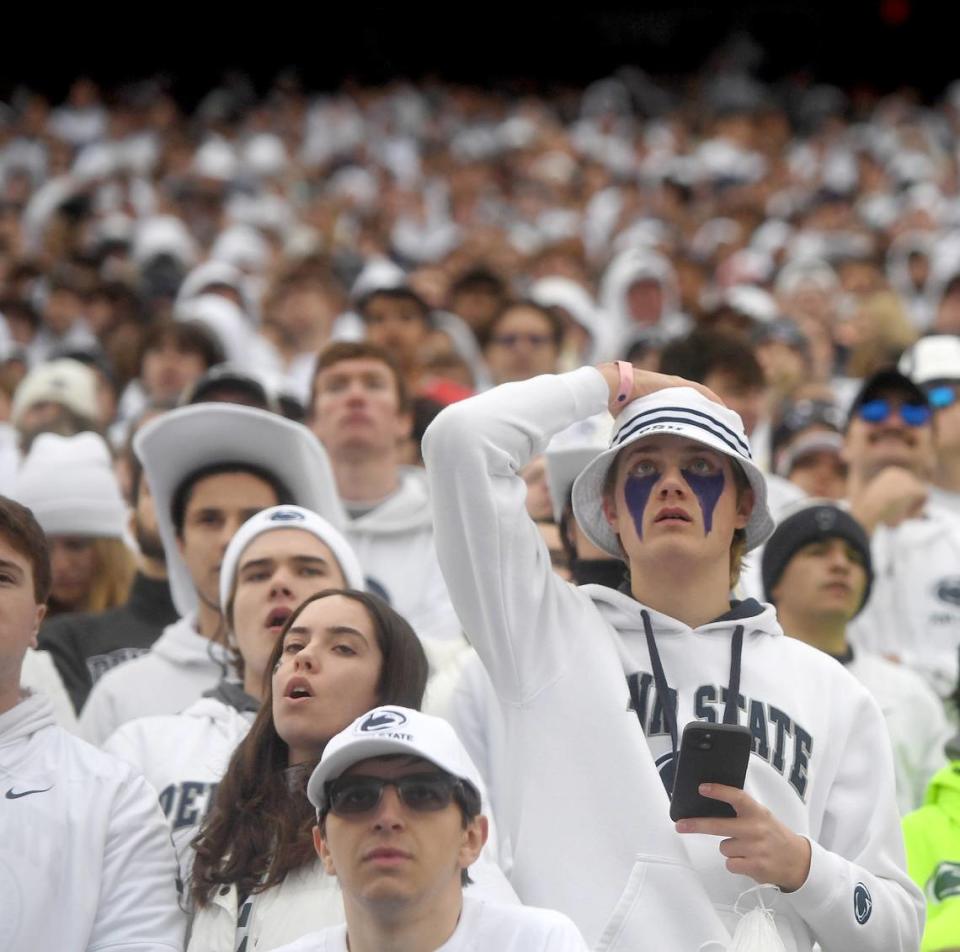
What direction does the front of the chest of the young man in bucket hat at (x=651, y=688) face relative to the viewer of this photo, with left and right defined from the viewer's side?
facing the viewer

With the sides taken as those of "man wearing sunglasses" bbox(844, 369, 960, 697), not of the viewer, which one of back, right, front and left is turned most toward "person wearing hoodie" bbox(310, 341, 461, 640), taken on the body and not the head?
right

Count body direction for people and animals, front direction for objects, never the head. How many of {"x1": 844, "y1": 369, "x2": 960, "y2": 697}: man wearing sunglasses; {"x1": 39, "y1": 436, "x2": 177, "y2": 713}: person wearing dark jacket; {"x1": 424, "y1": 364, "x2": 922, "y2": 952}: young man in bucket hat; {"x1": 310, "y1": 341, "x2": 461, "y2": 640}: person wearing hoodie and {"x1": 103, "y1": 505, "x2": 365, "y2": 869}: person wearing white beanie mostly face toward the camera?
5

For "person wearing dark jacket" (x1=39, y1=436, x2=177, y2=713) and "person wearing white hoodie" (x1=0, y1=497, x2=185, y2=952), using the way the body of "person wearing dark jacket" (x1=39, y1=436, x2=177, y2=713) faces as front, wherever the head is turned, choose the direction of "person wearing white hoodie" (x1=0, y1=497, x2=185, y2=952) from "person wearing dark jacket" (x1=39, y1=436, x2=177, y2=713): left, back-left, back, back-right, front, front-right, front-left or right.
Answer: front

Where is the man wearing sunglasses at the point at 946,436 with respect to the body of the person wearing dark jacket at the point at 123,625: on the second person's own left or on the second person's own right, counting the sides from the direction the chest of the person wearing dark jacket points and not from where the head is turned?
on the second person's own left

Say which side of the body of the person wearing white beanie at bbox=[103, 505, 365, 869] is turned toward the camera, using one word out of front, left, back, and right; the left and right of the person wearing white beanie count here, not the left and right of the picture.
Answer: front

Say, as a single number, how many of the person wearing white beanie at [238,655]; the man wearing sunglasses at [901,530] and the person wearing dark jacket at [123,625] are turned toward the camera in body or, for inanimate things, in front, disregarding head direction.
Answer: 3

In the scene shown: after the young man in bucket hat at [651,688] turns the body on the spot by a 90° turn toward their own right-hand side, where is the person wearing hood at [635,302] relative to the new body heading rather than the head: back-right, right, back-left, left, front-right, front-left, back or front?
right

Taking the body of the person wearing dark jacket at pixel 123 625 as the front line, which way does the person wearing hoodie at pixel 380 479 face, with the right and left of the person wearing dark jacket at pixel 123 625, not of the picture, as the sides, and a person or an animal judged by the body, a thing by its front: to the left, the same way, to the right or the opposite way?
the same way

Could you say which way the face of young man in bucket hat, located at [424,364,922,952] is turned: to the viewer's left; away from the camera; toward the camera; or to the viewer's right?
toward the camera

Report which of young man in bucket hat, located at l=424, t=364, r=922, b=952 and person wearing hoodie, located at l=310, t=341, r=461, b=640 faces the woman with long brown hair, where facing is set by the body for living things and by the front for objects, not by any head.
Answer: the person wearing hoodie

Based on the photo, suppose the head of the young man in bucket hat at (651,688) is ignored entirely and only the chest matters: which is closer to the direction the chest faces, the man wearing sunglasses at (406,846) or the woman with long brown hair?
the man wearing sunglasses

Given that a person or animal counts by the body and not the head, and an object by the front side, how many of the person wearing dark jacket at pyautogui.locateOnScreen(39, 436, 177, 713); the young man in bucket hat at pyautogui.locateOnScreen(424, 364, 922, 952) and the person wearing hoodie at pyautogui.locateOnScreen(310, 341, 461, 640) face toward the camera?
3

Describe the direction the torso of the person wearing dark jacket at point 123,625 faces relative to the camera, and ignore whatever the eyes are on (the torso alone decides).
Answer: toward the camera

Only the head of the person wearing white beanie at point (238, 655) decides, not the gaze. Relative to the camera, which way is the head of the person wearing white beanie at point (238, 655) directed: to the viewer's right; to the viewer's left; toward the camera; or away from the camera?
toward the camera

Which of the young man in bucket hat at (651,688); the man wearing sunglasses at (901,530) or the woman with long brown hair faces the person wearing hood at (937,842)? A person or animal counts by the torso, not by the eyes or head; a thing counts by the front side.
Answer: the man wearing sunglasses

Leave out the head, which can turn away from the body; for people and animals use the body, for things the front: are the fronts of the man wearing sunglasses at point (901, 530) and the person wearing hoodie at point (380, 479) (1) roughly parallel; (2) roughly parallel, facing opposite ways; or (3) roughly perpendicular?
roughly parallel

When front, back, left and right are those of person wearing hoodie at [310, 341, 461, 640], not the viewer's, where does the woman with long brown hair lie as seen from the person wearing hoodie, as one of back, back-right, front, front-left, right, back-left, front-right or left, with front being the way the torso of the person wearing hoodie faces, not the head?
front

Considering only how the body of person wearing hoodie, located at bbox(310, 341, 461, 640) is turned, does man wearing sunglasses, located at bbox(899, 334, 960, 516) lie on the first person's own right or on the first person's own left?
on the first person's own left

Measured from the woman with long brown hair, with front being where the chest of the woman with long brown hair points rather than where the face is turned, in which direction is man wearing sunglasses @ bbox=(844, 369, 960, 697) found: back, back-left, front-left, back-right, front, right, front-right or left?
back

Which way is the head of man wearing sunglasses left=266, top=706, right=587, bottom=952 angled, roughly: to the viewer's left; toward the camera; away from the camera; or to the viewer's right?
toward the camera
